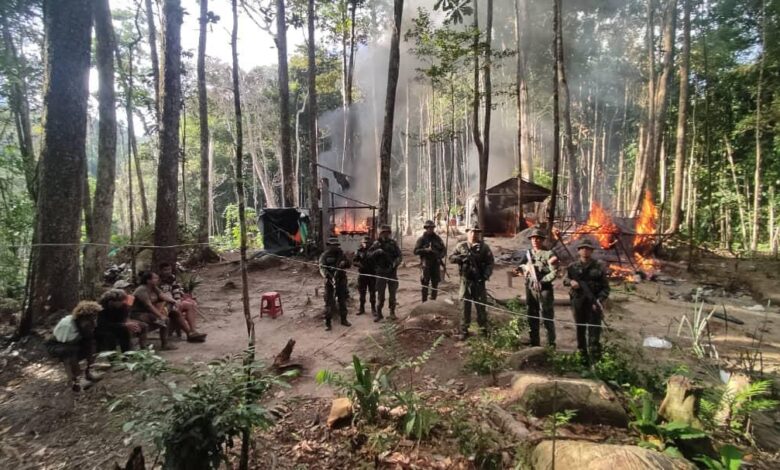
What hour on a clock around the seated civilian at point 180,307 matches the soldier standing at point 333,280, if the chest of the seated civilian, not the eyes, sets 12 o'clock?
The soldier standing is roughly at 11 o'clock from the seated civilian.

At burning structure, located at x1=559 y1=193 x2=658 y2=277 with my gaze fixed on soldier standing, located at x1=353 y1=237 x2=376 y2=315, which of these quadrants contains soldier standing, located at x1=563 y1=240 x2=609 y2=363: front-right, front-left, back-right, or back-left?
front-left

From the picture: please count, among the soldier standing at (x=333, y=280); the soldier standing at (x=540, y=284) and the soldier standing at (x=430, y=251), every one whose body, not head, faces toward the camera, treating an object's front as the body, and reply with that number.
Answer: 3

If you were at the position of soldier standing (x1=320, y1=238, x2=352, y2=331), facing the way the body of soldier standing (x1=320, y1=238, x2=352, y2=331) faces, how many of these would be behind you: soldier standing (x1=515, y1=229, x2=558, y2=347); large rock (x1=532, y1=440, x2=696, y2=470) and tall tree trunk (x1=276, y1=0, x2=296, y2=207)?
1

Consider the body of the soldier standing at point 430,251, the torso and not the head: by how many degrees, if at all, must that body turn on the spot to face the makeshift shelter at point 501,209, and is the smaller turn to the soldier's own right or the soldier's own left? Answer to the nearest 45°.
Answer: approximately 180°

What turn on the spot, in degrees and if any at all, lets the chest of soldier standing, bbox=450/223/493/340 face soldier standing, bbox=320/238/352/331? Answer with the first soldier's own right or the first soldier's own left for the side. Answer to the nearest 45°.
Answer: approximately 90° to the first soldier's own right

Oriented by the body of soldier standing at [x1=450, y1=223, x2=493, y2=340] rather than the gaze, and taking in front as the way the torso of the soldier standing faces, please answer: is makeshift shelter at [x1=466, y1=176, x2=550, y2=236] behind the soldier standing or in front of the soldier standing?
behind

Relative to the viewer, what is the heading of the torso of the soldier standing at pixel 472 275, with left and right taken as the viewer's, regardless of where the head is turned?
facing the viewer

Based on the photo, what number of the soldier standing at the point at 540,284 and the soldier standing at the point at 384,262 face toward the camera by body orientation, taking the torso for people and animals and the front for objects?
2

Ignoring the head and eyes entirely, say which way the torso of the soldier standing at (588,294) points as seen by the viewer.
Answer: toward the camera

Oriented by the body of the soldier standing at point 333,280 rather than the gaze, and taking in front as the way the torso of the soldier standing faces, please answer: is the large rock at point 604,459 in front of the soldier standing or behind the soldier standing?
in front

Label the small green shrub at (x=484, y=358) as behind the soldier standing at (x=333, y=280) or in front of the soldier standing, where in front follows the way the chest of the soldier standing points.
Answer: in front

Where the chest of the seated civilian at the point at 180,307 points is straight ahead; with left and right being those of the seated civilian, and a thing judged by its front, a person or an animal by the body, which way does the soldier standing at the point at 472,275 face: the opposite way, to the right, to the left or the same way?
to the right

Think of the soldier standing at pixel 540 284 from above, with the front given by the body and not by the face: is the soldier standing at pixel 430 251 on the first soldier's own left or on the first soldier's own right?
on the first soldier's own right

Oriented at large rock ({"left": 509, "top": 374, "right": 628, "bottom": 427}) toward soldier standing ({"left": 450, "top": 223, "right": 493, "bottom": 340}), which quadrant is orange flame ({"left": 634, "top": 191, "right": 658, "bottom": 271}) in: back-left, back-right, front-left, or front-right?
front-right

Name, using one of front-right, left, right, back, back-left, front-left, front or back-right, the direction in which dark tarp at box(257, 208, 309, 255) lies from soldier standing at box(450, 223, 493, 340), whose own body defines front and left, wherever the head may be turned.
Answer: back-right

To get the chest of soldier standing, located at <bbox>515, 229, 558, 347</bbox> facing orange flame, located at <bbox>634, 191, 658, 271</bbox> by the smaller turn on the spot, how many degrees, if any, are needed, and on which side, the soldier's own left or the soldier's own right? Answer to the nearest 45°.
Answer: approximately 180°
